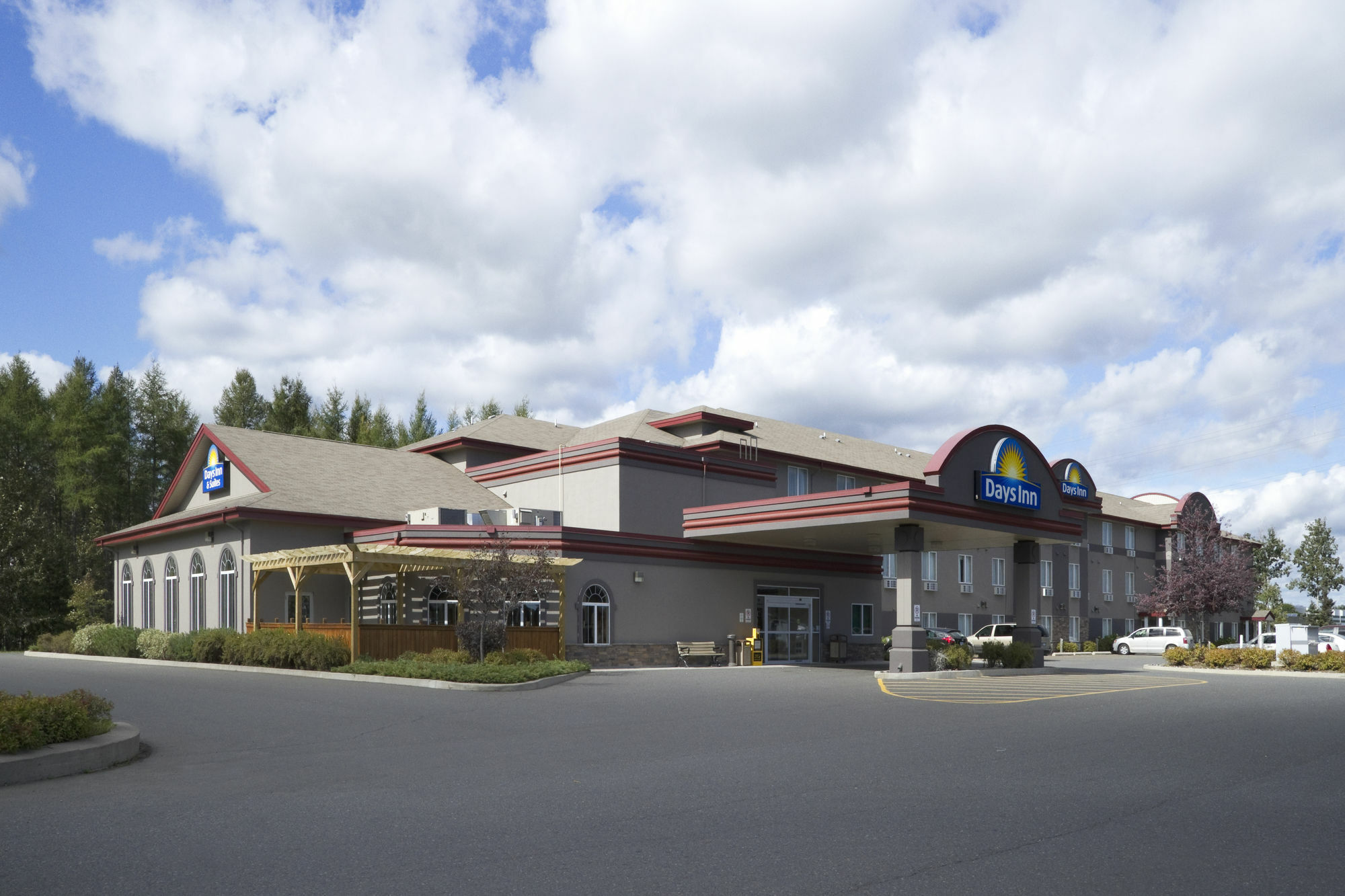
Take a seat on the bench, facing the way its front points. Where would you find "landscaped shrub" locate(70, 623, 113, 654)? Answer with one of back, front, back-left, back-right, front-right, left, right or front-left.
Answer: back-right

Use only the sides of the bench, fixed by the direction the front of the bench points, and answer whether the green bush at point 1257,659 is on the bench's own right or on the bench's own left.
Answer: on the bench's own left

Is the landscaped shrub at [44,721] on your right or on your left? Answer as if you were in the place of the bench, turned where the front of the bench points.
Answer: on your right

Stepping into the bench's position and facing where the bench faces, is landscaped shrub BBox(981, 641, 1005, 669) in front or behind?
in front

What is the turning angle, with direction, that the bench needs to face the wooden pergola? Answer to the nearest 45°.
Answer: approximately 90° to its right

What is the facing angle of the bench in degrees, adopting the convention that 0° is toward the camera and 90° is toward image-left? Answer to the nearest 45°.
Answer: approximately 315°

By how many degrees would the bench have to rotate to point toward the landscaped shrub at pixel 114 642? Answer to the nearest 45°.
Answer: approximately 135° to its right

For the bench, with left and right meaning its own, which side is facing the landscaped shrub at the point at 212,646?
right
